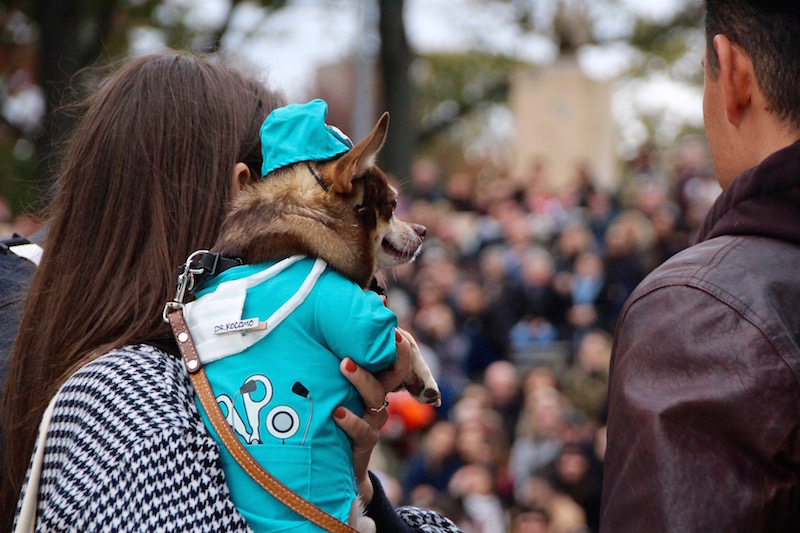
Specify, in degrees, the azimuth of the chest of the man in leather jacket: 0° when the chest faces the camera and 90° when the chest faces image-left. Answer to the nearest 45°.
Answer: approximately 135°

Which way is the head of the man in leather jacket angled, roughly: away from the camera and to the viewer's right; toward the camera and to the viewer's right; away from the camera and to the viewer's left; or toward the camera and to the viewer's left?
away from the camera and to the viewer's left

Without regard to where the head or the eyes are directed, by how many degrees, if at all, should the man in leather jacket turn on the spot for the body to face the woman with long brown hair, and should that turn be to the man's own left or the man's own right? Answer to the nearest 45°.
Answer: approximately 45° to the man's own left
